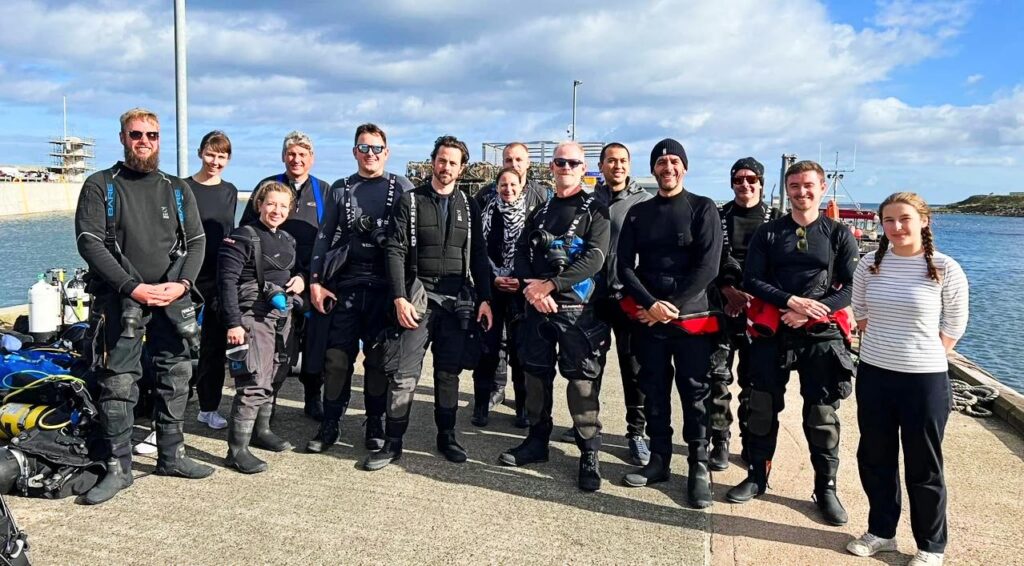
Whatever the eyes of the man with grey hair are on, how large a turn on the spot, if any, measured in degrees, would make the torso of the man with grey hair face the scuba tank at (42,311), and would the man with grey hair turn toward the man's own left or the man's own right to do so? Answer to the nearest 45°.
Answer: approximately 135° to the man's own right

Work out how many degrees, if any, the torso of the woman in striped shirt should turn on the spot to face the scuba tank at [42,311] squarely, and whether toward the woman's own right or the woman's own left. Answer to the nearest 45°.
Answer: approximately 45° to the woman's own right

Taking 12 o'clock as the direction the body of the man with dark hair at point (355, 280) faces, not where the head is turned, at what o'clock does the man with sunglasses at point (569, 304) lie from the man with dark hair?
The man with sunglasses is roughly at 10 o'clock from the man with dark hair.

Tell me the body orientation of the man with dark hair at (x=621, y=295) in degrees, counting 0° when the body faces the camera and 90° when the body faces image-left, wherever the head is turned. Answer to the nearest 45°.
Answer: approximately 0°

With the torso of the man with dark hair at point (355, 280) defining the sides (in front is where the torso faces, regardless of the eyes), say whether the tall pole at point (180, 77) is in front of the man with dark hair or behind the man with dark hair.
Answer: behind

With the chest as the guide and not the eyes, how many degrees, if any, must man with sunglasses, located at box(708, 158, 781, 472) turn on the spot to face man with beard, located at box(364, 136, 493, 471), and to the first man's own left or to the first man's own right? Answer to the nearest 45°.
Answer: approximately 90° to the first man's own right
